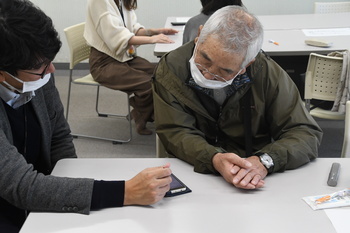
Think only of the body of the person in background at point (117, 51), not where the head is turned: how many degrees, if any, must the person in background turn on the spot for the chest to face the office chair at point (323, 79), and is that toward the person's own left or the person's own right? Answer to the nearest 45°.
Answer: approximately 45° to the person's own right

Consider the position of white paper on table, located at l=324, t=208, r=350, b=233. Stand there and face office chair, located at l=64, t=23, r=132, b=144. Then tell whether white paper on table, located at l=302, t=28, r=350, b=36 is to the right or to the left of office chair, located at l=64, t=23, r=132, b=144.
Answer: right

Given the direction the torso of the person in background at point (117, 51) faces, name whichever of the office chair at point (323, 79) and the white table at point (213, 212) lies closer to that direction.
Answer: the office chair

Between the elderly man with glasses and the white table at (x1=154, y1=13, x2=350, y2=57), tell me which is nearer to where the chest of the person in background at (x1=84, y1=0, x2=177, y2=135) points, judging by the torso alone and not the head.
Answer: the white table

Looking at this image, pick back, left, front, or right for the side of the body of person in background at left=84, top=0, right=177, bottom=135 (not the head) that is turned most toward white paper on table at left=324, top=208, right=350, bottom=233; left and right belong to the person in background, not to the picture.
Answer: right

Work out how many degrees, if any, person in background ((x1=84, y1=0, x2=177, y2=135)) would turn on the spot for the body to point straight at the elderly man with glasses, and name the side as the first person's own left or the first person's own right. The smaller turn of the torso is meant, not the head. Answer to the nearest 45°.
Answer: approximately 90° to the first person's own right

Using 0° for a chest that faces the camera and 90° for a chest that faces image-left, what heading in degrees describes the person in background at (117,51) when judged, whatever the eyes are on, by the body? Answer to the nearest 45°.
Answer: approximately 270°

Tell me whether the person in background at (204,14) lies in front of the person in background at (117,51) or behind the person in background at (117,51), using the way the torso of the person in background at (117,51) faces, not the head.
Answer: in front

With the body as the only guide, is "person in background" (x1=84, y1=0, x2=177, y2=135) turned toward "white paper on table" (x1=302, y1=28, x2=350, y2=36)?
yes

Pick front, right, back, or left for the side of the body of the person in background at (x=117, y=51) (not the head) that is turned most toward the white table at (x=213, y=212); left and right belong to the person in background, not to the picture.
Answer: right

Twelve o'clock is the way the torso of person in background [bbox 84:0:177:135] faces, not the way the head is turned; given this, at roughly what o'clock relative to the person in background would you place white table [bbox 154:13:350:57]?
The white table is roughly at 12 o'clock from the person in background.
